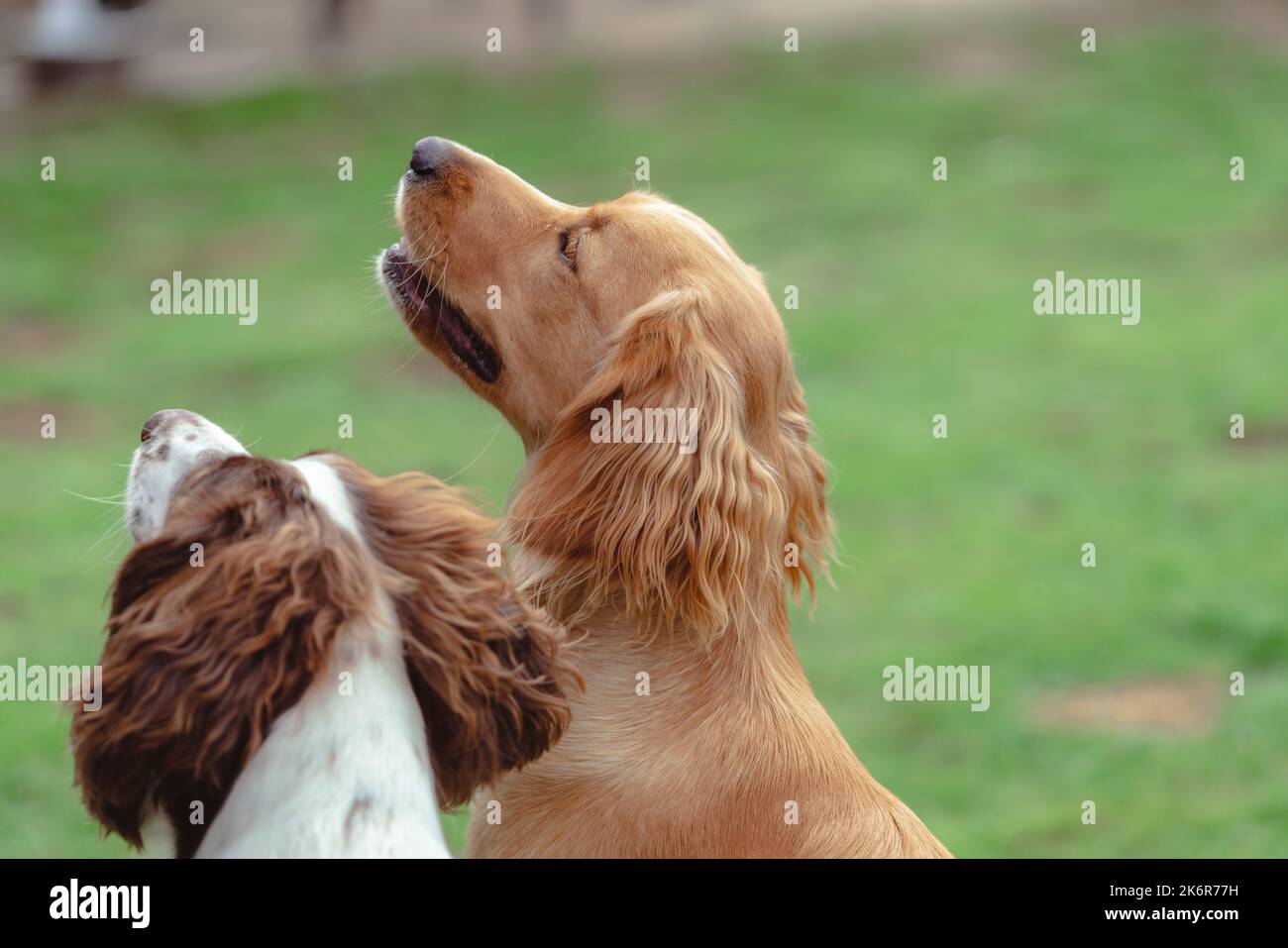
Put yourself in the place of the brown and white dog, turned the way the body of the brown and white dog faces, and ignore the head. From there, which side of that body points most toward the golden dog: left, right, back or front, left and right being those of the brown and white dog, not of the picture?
right

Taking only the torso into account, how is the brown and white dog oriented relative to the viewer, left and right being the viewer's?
facing away from the viewer and to the left of the viewer
